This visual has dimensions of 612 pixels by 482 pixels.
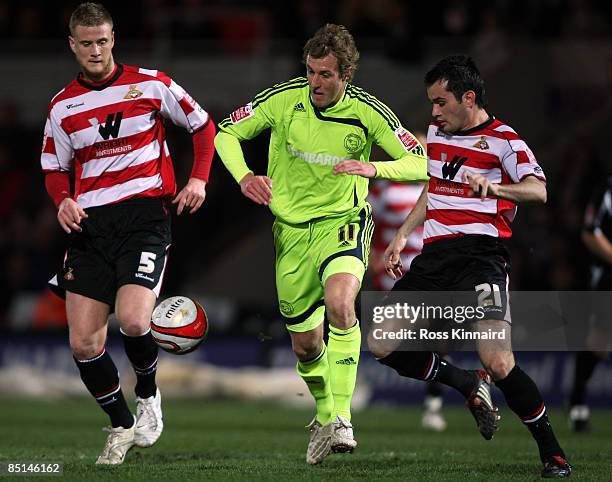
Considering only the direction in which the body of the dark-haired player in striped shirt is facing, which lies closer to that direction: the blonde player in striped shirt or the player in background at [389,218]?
the blonde player in striped shirt

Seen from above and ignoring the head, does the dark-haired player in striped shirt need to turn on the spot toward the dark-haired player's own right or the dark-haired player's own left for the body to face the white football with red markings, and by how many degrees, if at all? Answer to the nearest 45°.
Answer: approximately 45° to the dark-haired player's own right

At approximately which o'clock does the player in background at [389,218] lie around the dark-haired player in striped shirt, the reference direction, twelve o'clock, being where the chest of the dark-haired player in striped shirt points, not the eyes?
The player in background is roughly at 4 o'clock from the dark-haired player in striped shirt.

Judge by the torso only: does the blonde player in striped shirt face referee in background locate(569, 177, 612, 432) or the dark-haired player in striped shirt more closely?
the dark-haired player in striped shirt

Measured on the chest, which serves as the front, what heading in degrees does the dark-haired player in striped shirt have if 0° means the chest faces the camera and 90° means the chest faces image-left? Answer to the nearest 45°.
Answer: approximately 45°

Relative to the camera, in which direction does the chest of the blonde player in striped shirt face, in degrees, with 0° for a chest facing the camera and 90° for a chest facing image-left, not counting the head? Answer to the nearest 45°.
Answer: approximately 0°

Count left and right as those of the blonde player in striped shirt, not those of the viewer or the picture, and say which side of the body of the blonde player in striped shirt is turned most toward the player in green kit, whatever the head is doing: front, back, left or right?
left
